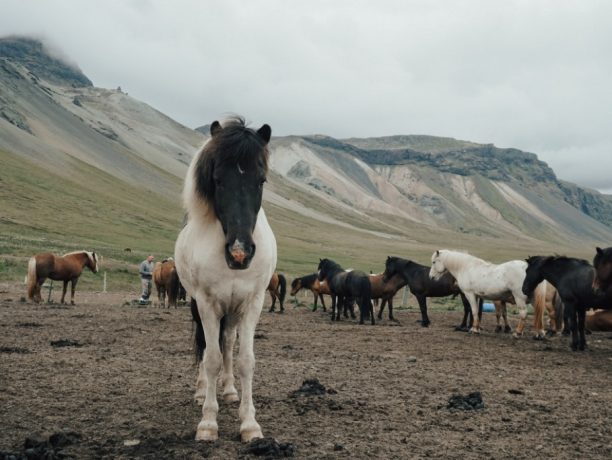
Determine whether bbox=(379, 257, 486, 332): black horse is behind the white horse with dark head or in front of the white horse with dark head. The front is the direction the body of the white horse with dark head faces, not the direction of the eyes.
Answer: behind

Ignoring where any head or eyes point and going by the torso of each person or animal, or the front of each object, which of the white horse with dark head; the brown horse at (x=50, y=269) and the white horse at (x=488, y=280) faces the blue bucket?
the brown horse

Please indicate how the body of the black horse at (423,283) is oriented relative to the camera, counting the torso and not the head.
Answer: to the viewer's left

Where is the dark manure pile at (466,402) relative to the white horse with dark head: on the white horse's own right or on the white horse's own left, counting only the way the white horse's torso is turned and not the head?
on the white horse's own left

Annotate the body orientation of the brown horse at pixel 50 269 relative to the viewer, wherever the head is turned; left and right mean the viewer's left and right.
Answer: facing to the right of the viewer

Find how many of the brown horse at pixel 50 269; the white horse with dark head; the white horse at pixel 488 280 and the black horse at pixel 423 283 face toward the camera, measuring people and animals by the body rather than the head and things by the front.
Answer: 1

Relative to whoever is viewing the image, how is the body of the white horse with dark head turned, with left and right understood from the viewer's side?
facing the viewer

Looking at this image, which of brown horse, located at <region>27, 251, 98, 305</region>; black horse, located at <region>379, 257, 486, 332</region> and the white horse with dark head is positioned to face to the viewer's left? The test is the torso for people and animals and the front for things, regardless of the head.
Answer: the black horse

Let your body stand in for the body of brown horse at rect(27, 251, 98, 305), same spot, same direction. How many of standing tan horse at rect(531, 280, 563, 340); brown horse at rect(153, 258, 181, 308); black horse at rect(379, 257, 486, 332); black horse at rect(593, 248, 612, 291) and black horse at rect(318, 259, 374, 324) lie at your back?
0

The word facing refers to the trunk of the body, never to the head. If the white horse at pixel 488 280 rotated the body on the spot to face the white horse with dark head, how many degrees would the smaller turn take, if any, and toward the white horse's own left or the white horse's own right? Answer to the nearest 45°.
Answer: approximately 90° to the white horse's own left

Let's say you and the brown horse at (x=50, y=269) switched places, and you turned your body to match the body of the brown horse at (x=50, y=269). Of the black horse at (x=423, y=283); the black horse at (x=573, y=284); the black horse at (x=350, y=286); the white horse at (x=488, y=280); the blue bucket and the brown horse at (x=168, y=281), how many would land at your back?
0

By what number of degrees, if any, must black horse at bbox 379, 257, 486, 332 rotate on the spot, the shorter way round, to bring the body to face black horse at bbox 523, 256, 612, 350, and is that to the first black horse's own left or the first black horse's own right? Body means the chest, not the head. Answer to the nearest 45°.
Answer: approximately 135° to the first black horse's own left

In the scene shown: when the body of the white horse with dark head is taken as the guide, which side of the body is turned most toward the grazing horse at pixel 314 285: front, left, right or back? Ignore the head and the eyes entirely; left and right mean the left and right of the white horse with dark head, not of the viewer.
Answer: back

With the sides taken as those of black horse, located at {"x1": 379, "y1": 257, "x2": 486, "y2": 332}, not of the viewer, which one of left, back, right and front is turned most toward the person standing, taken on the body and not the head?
front

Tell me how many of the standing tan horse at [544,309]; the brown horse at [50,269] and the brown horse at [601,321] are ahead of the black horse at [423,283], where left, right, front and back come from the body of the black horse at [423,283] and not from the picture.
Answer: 1

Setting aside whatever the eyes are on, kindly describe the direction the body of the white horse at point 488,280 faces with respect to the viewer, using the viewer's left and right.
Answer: facing to the left of the viewer

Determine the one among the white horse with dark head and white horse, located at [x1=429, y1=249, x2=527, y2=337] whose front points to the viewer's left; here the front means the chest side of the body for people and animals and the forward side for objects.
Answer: the white horse
